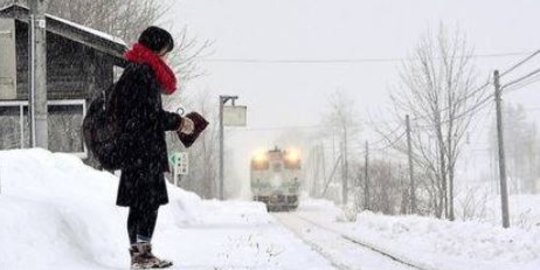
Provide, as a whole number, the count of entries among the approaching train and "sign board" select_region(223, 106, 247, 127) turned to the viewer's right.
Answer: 0

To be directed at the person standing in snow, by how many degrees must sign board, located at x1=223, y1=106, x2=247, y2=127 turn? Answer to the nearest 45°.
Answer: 0° — it already faces them

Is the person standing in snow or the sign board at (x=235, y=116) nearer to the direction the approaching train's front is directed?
the person standing in snow

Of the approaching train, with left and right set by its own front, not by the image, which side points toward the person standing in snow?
front

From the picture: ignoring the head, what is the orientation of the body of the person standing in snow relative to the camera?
to the viewer's right

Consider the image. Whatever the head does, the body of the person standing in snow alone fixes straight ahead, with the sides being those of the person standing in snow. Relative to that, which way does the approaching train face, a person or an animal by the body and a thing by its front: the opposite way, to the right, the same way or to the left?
to the right

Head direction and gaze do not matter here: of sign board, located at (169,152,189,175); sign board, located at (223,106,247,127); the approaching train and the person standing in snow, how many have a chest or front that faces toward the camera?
3

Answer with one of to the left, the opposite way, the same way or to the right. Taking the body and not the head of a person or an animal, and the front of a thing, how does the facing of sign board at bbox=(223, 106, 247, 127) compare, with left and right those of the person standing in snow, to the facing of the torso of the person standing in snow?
to the right

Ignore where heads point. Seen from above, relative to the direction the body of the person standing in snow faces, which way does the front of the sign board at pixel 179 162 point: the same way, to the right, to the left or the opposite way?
to the right

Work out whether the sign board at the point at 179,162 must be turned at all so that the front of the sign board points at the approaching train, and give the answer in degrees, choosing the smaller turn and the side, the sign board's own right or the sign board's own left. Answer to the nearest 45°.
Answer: approximately 135° to the sign board's own left

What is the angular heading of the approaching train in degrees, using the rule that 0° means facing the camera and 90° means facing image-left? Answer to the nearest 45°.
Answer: approximately 0°
